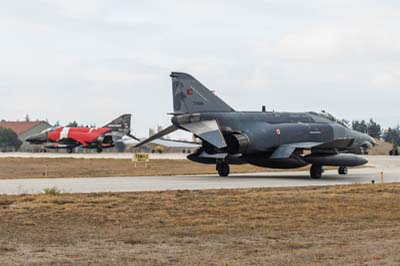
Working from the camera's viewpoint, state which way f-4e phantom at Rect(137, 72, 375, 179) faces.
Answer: facing away from the viewer and to the right of the viewer
